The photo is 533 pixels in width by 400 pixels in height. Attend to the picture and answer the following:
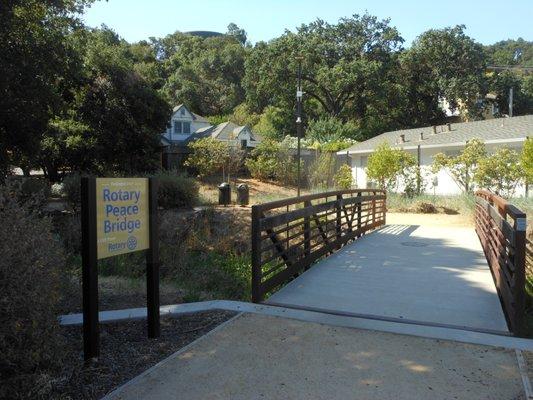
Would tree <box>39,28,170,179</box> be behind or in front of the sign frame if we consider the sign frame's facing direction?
behind

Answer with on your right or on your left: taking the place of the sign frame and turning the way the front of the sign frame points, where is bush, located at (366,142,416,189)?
on your left

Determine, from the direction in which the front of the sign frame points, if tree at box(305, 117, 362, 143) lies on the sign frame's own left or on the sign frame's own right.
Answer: on the sign frame's own left

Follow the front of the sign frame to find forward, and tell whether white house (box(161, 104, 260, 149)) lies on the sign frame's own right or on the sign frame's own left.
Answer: on the sign frame's own left

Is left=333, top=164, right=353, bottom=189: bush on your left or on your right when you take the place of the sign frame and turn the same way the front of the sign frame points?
on your left

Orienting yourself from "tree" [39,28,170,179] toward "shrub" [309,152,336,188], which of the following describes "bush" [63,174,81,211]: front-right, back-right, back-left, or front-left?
back-right

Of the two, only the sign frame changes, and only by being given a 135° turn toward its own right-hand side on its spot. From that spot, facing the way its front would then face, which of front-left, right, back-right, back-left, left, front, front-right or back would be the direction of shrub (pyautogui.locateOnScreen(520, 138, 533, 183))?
back-right

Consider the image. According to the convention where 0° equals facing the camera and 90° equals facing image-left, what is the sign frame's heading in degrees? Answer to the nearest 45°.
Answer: approximately 315°

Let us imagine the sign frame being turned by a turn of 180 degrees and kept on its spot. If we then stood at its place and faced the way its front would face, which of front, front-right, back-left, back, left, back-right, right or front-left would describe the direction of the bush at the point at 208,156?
front-right

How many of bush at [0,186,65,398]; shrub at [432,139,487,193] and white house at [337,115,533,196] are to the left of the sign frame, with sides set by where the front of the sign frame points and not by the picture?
2

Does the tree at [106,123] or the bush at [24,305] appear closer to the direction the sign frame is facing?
the bush
